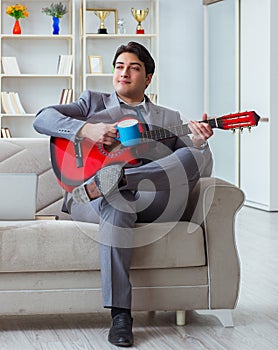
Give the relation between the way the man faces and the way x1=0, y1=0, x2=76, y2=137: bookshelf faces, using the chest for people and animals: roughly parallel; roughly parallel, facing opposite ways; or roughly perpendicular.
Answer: roughly parallel

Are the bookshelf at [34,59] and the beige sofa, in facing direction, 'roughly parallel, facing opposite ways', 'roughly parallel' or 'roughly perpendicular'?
roughly parallel

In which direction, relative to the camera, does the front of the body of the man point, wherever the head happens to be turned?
toward the camera

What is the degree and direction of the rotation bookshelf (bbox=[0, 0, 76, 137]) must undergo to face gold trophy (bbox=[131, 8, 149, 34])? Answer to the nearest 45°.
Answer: approximately 90° to its left

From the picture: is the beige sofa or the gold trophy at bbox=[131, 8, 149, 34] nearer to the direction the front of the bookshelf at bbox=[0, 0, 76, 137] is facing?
the beige sofa

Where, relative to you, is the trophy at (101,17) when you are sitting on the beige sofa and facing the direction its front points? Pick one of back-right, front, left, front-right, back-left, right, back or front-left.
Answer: back

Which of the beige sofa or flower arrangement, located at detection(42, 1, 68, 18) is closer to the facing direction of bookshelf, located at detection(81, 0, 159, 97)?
the beige sofa

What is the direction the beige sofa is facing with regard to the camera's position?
facing the viewer

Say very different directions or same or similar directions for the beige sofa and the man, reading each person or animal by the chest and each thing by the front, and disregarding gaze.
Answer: same or similar directions

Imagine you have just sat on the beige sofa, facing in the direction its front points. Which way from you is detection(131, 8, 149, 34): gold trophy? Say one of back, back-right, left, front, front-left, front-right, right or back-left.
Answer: back

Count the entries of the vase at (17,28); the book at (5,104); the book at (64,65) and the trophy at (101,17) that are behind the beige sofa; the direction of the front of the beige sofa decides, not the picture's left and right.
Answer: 4

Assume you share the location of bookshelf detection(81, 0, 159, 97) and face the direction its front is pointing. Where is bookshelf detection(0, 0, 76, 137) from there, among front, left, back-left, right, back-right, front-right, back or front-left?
right

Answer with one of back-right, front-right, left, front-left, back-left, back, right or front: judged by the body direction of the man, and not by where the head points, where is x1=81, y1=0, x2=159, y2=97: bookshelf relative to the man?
back

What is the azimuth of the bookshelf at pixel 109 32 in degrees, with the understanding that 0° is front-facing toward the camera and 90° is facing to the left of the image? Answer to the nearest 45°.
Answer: approximately 0°

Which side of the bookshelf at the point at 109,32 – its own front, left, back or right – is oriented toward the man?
front

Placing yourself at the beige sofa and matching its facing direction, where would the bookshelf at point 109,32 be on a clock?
The bookshelf is roughly at 6 o'clock from the beige sofa.

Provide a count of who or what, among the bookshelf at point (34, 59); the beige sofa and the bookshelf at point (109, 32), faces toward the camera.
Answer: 3
